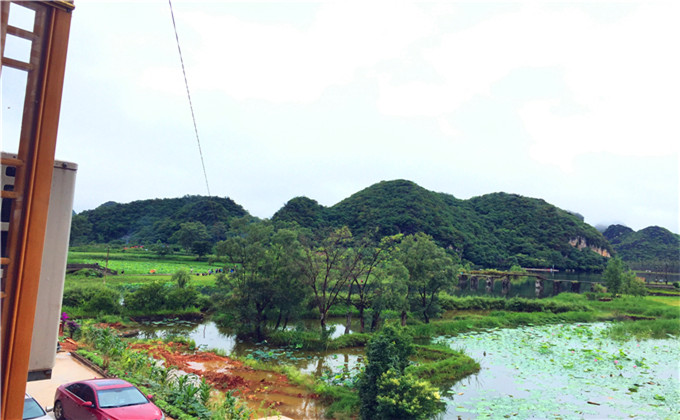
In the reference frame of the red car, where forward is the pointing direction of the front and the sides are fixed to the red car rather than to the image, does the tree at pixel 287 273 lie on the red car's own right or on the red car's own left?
on the red car's own left

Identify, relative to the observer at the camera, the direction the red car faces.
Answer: facing the viewer and to the right of the viewer

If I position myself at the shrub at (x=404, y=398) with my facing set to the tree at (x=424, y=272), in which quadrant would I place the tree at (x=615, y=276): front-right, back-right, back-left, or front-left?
front-right

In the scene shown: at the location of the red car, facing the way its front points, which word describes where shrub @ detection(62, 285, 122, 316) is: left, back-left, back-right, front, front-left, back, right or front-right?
back-left

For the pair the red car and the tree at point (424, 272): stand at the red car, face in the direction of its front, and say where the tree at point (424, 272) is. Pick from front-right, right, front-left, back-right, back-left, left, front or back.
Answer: left

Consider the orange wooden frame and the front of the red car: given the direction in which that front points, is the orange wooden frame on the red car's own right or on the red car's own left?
on the red car's own right

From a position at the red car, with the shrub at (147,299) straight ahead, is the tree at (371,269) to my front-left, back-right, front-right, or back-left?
front-right

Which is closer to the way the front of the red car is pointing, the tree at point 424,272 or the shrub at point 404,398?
the shrub

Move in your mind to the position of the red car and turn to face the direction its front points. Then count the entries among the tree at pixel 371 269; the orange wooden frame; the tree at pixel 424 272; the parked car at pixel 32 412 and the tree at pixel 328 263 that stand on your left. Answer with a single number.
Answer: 3

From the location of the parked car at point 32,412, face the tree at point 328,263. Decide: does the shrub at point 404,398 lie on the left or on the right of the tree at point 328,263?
right

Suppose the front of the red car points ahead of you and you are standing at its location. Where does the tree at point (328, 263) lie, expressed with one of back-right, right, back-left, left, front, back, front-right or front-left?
left

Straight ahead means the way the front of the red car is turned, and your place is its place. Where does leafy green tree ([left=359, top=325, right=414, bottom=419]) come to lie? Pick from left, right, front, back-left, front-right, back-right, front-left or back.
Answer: front-left
